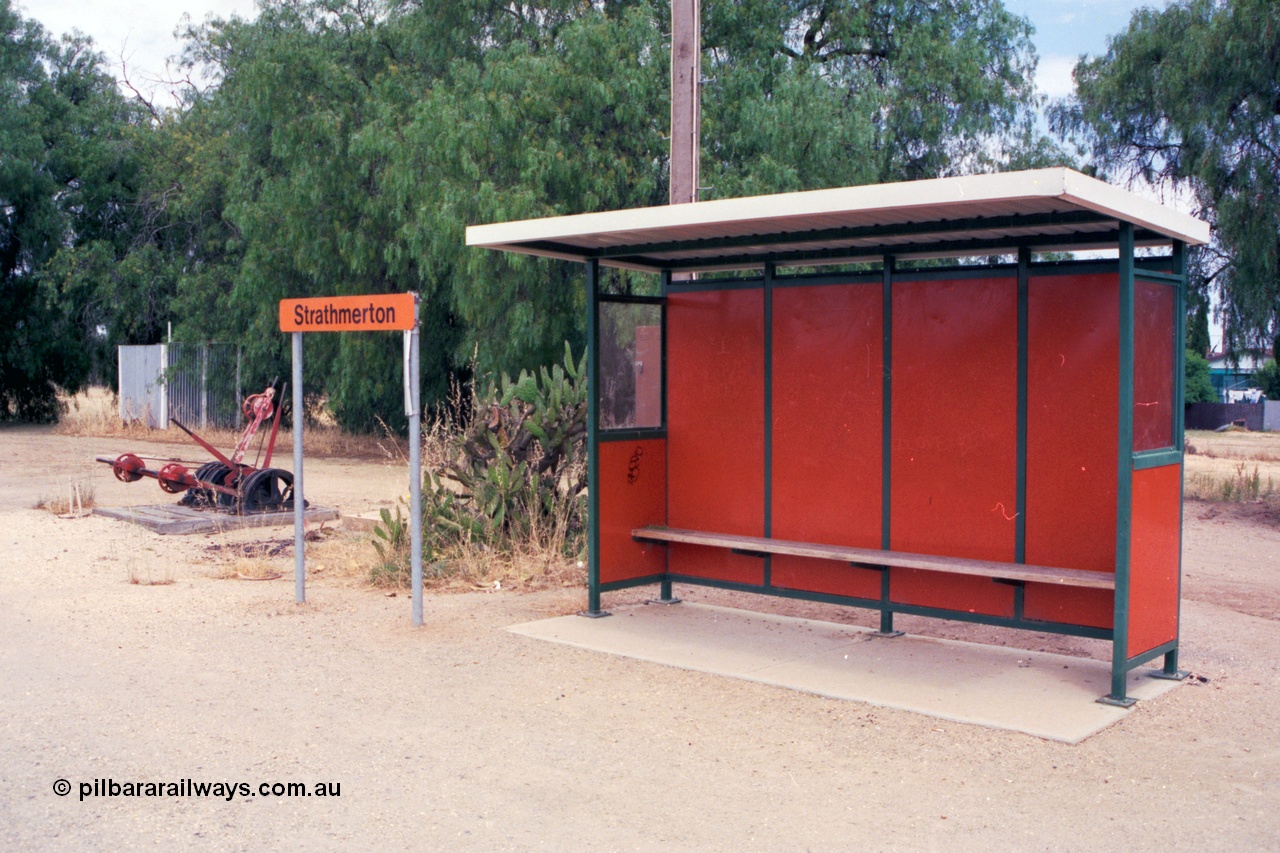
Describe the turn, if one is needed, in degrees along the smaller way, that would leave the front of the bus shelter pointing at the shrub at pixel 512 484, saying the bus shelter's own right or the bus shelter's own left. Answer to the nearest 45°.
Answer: approximately 90° to the bus shelter's own right

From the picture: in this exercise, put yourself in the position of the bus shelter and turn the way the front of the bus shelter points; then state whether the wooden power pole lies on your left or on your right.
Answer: on your right

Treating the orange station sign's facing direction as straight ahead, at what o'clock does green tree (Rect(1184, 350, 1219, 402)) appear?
The green tree is roughly at 6 o'clock from the orange station sign.

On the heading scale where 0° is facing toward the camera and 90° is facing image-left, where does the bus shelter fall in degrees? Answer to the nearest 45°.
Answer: approximately 45°

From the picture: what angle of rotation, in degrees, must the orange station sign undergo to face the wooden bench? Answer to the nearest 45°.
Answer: approximately 90° to its left

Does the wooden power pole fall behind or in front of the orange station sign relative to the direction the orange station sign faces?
behind

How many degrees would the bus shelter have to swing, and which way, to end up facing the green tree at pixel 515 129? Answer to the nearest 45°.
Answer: approximately 90° to its right

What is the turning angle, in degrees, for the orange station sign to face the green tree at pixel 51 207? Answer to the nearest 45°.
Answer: approximately 135° to its right

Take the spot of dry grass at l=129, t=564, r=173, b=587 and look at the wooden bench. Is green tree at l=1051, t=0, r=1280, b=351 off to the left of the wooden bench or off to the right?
left
